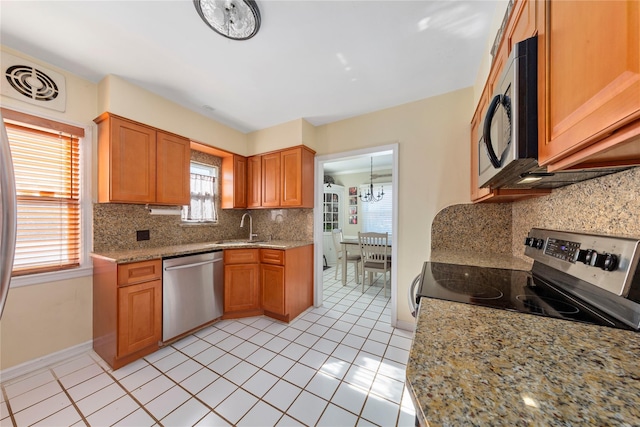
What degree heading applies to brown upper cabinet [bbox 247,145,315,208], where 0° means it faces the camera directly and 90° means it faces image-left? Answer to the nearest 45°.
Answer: approximately 45°

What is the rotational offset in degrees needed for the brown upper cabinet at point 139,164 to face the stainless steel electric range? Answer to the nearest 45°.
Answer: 0° — it already faces it

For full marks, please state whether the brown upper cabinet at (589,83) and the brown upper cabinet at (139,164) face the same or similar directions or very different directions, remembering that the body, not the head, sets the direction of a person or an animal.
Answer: very different directions

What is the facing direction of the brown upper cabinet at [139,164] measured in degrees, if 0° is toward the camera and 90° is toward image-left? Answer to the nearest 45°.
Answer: approximately 315°

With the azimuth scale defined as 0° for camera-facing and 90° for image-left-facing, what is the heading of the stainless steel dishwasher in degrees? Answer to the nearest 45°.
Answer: approximately 315°

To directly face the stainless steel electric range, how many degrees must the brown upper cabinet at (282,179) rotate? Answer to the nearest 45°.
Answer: approximately 90° to its left
